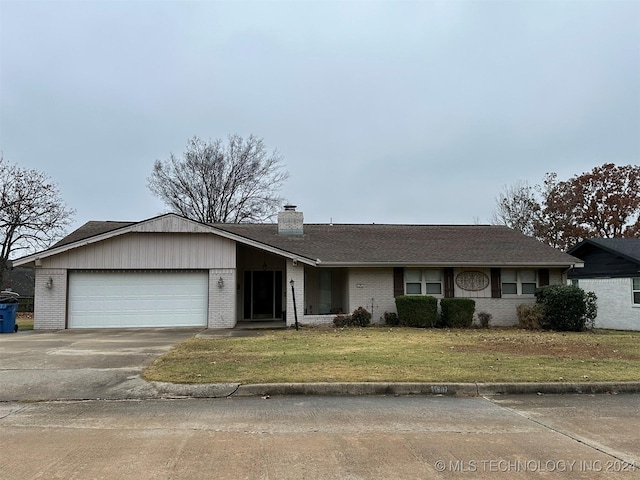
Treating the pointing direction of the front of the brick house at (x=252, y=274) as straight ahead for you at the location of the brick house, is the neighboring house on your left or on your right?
on your left

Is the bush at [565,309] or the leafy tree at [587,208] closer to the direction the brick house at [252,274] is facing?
the bush

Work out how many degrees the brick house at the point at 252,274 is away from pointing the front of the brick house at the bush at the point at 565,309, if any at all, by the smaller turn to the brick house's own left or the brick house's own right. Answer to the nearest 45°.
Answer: approximately 90° to the brick house's own left

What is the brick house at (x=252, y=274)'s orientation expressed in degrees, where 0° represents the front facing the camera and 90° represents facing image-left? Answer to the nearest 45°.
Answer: approximately 0°

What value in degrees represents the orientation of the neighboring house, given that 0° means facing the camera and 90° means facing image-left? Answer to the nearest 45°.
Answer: approximately 0°

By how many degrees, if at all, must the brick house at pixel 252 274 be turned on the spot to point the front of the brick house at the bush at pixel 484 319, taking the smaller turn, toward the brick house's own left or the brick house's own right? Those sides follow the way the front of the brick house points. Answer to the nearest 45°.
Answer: approximately 90° to the brick house's own left

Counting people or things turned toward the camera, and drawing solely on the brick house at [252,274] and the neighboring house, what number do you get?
2
